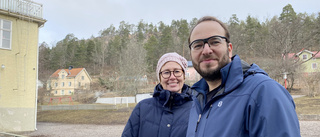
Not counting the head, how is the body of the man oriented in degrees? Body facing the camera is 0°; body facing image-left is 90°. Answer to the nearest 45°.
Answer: approximately 45°

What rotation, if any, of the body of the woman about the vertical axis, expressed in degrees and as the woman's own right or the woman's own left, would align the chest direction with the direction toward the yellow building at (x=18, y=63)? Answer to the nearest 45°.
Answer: approximately 135° to the woman's own right

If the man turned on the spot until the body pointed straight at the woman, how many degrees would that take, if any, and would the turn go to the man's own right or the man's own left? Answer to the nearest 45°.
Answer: approximately 90° to the man's own right

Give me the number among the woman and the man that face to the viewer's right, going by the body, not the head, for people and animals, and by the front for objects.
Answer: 0

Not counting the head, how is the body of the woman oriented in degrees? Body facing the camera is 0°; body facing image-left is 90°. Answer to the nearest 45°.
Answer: approximately 0°

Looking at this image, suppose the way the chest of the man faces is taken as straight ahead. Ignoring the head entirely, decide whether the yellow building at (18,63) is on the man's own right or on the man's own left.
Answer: on the man's own right
